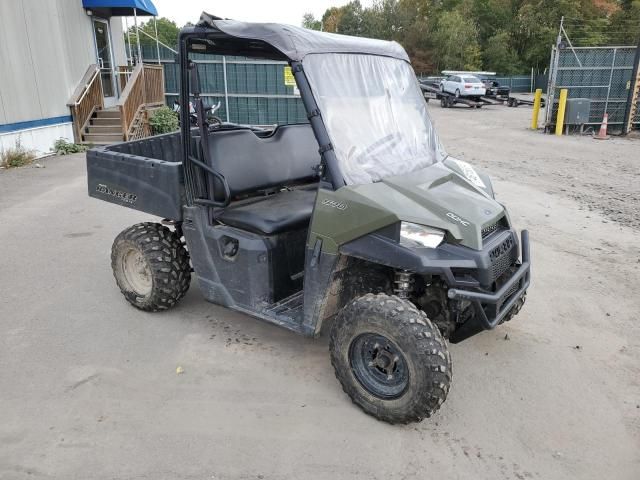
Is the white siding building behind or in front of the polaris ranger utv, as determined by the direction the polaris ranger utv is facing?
behind

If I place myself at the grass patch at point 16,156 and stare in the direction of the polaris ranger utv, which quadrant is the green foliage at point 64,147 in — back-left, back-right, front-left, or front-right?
back-left

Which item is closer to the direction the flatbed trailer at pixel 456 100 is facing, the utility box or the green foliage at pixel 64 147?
the green foliage

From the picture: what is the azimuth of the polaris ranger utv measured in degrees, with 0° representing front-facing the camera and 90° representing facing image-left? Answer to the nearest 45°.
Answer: approximately 315°

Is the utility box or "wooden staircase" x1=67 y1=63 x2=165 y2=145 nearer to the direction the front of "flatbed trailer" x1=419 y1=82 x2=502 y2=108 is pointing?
the wooden staircase

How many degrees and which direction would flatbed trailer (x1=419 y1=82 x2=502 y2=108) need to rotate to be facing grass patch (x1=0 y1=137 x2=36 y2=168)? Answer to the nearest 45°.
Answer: approximately 90° to its left

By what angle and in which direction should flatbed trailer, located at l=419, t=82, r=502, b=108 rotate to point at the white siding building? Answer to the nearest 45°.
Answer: approximately 45° to its left

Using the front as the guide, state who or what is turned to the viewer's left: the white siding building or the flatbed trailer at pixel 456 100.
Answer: the flatbed trailer

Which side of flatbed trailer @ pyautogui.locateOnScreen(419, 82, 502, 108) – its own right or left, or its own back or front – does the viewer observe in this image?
left

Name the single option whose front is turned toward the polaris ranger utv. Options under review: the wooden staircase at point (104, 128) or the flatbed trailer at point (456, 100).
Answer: the wooden staircase

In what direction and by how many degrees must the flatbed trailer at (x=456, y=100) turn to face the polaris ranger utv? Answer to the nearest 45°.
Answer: approximately 90° to its left

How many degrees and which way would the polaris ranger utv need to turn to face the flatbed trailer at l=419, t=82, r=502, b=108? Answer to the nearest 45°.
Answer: approximately 135° to its left
